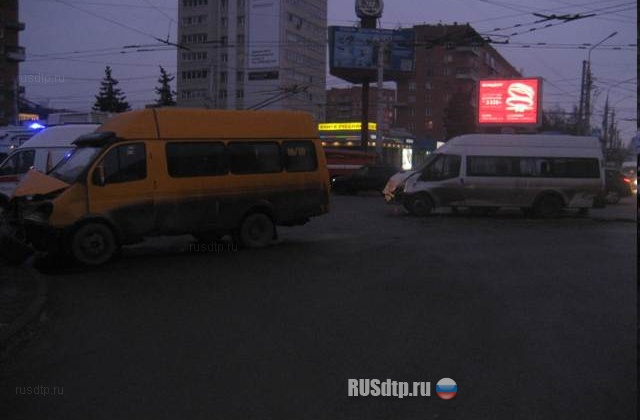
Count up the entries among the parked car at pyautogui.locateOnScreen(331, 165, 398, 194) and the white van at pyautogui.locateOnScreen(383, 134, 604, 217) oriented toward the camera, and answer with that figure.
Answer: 0

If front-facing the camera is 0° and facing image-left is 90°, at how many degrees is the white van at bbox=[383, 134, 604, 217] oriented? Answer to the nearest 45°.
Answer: approximately 90°

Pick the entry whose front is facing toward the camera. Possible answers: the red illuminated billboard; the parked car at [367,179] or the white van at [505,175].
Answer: the red illuminated billboard

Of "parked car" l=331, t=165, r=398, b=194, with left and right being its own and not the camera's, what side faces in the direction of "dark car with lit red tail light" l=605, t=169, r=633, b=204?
back

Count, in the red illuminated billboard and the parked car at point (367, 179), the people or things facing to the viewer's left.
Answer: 1

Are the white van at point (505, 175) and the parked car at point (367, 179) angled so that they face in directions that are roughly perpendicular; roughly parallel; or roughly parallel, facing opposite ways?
roughly parallel

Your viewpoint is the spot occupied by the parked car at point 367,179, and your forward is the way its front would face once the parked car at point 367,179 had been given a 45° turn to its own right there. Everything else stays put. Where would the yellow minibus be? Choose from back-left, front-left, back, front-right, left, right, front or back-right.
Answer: back-left

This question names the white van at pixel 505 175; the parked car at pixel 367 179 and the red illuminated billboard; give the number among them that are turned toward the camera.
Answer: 1

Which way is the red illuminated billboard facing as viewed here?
toward the camera

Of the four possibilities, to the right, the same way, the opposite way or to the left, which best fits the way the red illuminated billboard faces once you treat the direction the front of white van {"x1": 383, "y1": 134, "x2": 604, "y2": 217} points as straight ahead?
to the left

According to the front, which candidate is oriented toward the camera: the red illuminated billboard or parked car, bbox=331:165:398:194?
the red illuminated billboard

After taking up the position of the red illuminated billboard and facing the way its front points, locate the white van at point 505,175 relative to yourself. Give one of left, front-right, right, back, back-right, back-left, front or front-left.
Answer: front

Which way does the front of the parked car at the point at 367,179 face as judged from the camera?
facing to the left of the viewer
